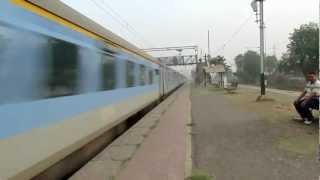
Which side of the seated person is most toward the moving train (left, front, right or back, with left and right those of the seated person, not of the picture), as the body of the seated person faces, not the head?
front

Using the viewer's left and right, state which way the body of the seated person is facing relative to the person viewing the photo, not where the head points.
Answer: facing the viewer and to the left of the viewer
